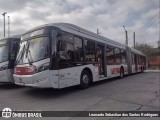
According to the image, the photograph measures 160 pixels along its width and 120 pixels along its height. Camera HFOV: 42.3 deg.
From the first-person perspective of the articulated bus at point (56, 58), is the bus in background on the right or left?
on its right

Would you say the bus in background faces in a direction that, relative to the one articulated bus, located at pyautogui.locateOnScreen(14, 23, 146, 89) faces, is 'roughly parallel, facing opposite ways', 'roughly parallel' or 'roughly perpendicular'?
roughly parallel

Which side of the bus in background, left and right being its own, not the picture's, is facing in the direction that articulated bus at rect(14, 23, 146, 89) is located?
left

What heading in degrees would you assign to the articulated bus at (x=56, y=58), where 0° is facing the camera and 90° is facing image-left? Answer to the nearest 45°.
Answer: approximately 45°

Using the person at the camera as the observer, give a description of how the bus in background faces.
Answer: facing the viewer and to the left of the viewer

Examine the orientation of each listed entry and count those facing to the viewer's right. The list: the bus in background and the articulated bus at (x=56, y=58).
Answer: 0
